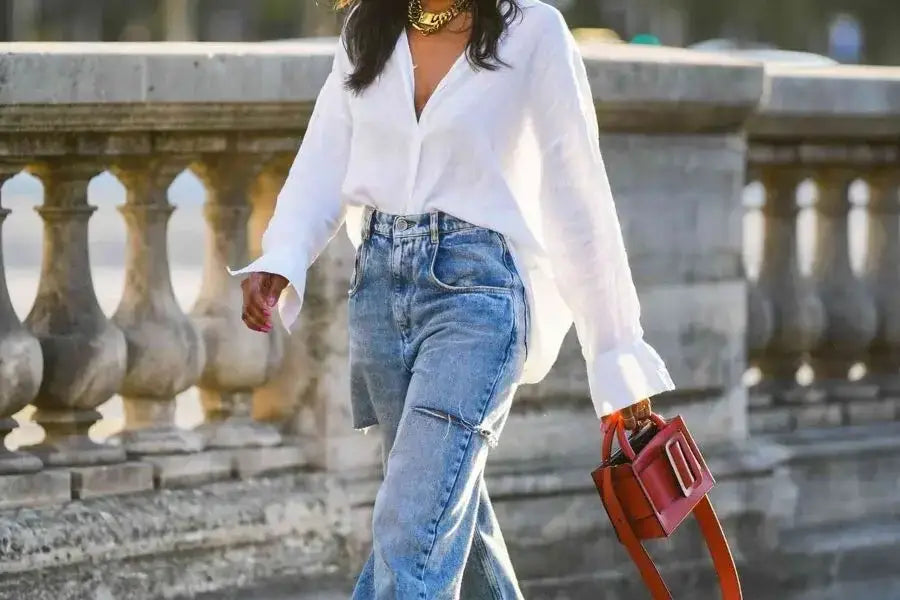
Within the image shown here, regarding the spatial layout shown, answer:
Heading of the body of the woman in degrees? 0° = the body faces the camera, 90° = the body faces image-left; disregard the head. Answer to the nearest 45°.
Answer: approximately 45°
